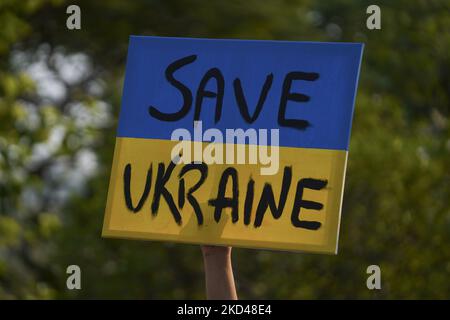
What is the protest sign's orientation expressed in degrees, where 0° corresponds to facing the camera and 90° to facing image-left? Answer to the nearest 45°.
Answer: approximately 0°
